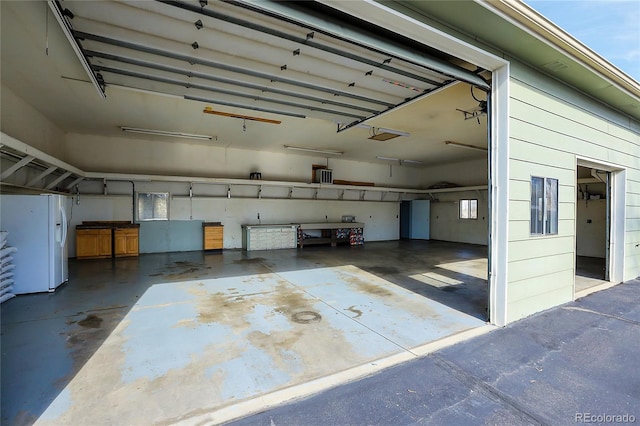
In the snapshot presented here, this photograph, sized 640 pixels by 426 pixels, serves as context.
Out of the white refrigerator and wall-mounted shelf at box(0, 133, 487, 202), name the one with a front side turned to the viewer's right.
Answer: the white refrigerator

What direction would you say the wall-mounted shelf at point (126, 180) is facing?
toward the camera

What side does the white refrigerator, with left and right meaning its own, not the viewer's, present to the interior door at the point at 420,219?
front

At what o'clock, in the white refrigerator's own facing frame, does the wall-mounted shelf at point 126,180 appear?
The wall-mounted shelf is roughly at 10 o'clock from the white refrigerator.

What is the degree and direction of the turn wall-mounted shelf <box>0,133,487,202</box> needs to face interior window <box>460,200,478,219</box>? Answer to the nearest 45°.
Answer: approximately 90° to its left

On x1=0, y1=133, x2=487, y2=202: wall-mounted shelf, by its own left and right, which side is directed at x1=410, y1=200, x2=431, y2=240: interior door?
left

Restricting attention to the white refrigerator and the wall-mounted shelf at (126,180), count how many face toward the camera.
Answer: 1

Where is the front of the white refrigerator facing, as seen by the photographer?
facing to the right of the viewer
